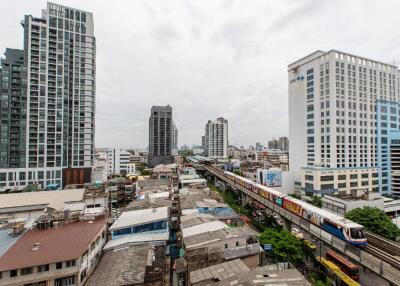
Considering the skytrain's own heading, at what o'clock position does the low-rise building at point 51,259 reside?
The low-rise building is roughly at 3 o'clock from the skytrain.

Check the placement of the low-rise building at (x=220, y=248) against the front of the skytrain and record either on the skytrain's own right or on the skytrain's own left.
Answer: on the skytrain's own right

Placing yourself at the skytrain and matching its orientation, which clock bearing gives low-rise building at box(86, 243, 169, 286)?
The low-rise building is roughly at 3 o'clock from the skytrain.

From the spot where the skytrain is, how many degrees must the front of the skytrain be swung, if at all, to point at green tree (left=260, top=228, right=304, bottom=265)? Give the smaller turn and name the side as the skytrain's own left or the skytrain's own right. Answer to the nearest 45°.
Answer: approximately 90° to the skytrain's own right

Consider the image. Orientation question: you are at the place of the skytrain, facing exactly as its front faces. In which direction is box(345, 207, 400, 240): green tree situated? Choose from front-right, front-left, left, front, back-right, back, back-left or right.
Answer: left

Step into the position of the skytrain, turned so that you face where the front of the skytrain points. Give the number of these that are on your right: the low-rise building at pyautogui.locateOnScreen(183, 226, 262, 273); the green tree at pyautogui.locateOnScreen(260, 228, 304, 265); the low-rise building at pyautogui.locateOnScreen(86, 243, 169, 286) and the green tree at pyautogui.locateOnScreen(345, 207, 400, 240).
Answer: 3

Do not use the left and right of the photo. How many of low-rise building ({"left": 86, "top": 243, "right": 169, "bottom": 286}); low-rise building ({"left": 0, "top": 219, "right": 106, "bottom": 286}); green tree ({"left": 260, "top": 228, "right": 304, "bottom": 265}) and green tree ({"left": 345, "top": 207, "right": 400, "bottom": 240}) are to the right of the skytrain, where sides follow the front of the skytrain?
3

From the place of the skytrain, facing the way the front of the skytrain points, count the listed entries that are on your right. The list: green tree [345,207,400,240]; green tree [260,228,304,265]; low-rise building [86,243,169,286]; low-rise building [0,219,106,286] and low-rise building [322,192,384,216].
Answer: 3

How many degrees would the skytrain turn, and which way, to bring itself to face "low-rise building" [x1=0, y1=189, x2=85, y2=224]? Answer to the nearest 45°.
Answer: approximately 135° to its right
